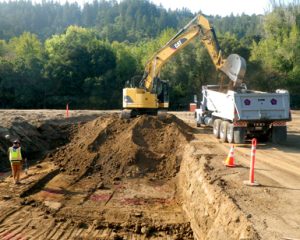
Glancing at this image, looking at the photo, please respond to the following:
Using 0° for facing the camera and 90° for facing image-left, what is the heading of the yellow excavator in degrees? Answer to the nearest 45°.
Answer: approximately 270°

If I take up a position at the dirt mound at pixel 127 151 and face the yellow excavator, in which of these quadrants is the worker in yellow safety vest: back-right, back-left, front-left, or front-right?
back-left

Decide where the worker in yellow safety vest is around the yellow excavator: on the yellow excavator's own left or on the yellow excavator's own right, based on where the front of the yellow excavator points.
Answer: on the yellow excavator's own right

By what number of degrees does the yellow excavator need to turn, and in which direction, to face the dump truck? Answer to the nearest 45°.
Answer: approximately 45° to its right

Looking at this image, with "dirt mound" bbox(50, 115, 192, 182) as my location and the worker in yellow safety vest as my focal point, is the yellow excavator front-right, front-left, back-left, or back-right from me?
back-right

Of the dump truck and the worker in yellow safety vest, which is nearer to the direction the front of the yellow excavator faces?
the dump truck
